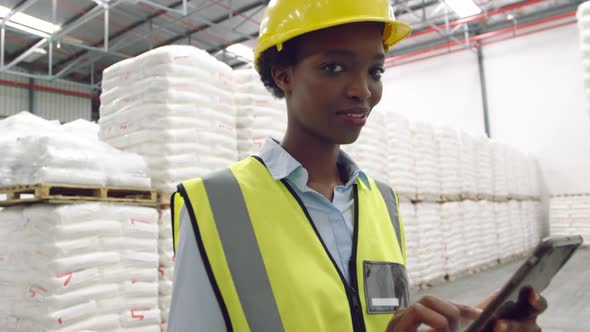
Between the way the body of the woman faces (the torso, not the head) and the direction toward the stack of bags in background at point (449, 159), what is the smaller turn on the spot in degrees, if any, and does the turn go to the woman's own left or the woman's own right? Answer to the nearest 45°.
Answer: approximately 135° to the woman's own left

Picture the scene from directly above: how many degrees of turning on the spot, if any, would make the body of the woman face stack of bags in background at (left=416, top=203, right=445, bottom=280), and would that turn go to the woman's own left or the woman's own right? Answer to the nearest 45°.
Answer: approximately 135° to the woman's own left

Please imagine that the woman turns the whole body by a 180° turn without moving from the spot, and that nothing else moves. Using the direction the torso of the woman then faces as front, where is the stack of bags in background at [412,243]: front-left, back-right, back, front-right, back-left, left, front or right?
front-right

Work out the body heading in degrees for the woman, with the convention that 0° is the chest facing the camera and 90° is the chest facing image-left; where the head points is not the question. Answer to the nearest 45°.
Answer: approximately 315°

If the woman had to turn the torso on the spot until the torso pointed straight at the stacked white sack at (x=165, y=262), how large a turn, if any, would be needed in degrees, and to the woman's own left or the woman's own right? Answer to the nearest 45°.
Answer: approximately 180°

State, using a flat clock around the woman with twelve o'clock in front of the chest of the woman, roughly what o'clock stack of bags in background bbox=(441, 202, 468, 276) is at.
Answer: The stack of bags in background is roughly at 8 o'clock from the woman.

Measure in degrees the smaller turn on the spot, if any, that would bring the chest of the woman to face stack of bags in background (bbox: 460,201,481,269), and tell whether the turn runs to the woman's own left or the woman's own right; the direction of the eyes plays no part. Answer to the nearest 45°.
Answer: approximately 135° to the woman's own left

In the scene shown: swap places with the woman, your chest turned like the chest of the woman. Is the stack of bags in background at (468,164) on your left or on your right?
on your left

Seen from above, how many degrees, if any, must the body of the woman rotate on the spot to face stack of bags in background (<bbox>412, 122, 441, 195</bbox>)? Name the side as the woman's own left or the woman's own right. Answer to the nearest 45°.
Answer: approximately 135° to the woman's own left

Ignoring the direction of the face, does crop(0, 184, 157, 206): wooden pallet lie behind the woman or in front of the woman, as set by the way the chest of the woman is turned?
behind

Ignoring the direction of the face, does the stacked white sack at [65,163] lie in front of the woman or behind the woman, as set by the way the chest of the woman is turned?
behind

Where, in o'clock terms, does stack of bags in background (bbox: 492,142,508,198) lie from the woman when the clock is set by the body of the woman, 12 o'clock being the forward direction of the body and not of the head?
The stack of bags in background is roughly at 8 o'clock from the woman.

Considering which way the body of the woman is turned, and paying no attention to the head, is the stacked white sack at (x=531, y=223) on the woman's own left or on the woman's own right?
on the woman's own left

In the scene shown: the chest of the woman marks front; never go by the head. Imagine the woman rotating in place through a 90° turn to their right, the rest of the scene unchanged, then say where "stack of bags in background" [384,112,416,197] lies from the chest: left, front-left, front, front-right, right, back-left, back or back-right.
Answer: back-right
